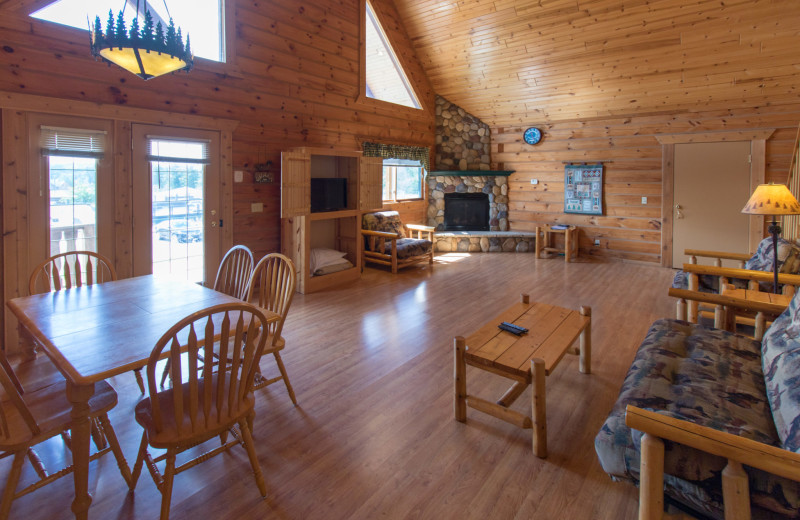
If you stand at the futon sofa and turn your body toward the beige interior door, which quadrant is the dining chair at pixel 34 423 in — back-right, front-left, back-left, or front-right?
back-left

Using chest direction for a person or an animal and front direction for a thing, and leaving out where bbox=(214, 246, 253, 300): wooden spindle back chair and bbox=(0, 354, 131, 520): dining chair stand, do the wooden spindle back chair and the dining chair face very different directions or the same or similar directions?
very different directions

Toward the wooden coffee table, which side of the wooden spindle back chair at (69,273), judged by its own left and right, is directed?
front

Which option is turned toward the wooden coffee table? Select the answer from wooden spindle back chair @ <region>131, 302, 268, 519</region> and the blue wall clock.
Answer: the blue wall clock

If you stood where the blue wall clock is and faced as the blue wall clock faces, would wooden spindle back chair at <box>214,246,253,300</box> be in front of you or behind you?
in front

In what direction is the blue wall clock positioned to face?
toward the camera

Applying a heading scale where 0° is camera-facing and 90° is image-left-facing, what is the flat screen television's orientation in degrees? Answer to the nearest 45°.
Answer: approximately 315°

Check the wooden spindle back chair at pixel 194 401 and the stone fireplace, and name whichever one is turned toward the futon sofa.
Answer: the stone fireplace

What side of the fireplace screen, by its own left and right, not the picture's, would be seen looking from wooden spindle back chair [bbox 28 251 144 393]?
front

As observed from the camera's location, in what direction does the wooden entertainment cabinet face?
facing the viewer and to the right of the viewer

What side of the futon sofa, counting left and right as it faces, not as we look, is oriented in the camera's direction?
left

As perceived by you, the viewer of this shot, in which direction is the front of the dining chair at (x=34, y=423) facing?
facing away from the viewer and to the right of the viewer

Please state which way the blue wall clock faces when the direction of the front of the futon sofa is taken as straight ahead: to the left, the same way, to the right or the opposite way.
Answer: to the left

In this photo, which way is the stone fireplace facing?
toward the camera
